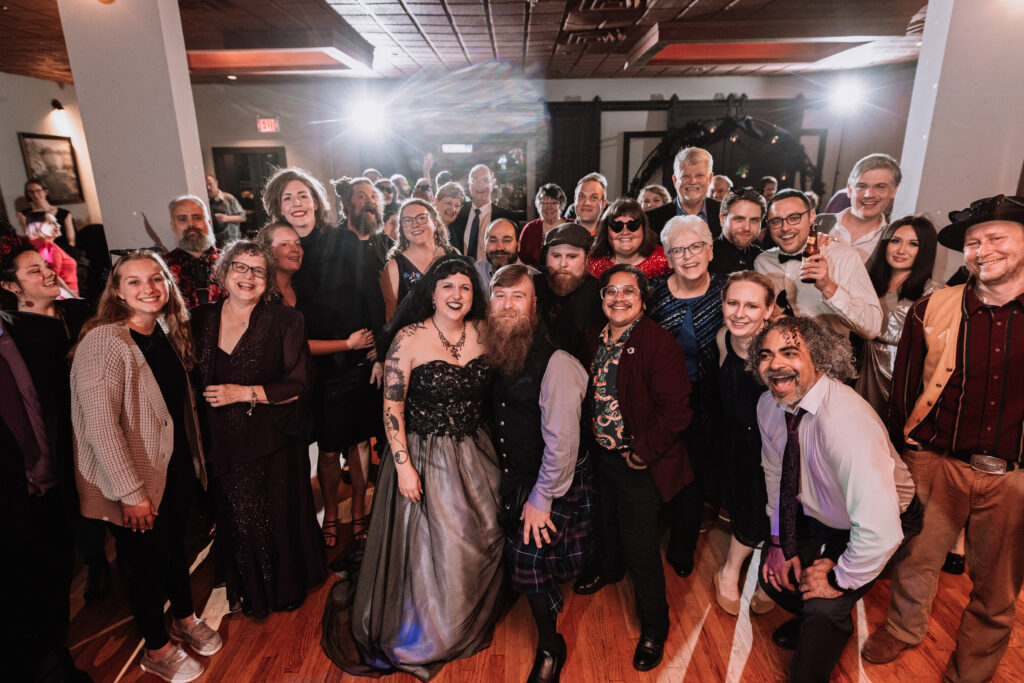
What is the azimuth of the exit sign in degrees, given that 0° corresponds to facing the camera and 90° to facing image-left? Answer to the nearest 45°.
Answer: approximately 0°

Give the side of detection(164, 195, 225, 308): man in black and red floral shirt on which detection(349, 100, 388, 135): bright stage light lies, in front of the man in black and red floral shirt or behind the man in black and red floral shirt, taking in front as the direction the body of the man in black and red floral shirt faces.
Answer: behind

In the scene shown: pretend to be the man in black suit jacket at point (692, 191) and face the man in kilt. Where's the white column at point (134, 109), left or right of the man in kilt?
right

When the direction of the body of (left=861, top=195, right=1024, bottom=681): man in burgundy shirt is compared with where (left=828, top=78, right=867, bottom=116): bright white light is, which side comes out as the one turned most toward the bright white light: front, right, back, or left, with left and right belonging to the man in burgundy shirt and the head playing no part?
back

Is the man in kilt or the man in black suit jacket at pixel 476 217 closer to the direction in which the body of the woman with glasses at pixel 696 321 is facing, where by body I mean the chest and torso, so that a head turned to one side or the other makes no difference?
the man in kilt

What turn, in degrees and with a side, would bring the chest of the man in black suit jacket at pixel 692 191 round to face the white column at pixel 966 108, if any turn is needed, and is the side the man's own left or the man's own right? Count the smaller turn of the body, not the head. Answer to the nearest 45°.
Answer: approximately 90° to the man's own left

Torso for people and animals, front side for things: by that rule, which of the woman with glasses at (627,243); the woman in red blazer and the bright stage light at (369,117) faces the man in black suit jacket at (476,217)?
the bright stage light

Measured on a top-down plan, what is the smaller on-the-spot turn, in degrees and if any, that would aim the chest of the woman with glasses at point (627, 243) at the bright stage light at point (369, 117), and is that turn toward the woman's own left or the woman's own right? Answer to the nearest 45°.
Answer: approximately 135° to the woman's own right
